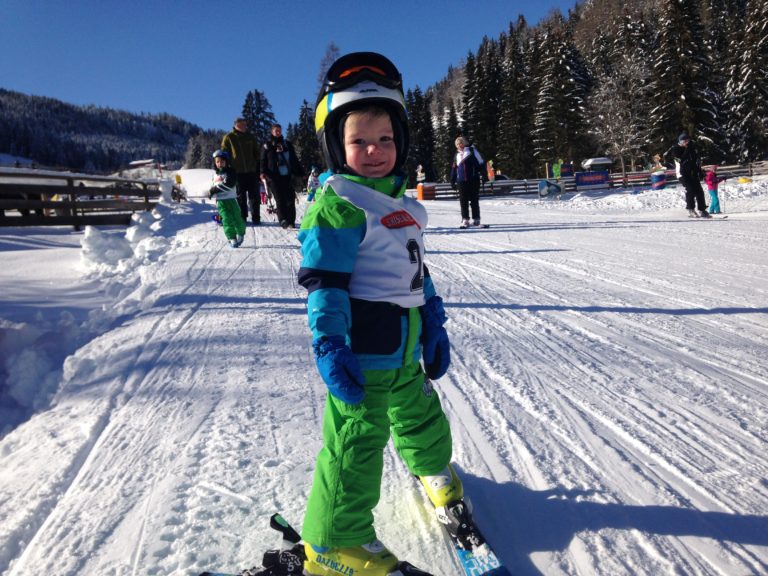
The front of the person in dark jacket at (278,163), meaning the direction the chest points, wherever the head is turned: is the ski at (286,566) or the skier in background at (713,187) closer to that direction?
the ski

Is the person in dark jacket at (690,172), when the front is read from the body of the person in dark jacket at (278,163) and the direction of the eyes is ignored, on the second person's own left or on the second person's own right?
on the second person's own left

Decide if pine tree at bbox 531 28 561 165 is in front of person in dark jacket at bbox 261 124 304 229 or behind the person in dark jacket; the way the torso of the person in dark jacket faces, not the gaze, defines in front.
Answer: behind

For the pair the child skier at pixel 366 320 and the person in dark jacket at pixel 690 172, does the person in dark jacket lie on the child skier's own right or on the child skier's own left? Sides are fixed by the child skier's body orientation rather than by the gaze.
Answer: on the child skier's own left

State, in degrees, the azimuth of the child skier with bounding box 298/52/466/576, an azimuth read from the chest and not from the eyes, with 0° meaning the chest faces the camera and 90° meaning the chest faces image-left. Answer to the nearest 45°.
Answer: approximately 315°

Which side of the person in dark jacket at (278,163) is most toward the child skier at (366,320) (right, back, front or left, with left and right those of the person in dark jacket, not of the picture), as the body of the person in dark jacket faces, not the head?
front

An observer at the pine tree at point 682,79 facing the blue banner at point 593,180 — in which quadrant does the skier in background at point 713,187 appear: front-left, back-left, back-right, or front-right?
front-left

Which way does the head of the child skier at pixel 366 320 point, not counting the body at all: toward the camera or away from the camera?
toward the camera

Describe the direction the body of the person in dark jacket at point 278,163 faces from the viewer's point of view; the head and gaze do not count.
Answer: toward the camera

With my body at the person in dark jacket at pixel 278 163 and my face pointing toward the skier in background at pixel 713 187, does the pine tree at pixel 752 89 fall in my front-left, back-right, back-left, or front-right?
front-left

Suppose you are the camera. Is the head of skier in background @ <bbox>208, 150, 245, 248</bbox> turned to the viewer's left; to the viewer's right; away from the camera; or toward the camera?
toward the camera

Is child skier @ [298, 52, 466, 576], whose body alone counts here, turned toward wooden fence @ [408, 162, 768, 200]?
no

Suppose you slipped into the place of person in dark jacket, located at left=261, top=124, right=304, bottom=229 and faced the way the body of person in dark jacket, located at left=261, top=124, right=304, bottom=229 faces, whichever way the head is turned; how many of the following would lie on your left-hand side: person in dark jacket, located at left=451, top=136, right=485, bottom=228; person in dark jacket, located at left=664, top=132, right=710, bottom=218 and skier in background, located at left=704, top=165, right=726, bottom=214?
3

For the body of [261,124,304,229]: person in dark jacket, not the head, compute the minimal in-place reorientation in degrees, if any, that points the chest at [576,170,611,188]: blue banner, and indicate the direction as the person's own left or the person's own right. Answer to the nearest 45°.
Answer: approximately 135° to the person's own left
